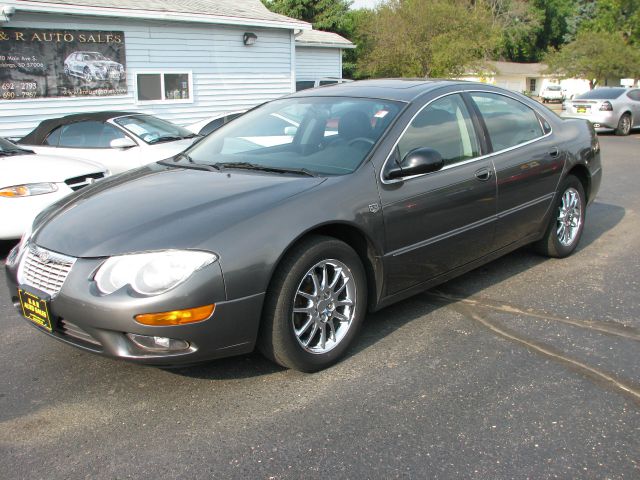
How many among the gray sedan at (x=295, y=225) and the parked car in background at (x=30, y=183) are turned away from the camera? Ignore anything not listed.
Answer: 0

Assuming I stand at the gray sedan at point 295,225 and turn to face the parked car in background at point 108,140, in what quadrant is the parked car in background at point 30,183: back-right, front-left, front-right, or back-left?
front-left

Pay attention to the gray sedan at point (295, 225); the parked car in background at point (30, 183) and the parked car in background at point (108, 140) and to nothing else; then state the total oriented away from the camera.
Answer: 0

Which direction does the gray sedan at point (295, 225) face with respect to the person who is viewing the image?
facing the viewer and to the left of the viewer

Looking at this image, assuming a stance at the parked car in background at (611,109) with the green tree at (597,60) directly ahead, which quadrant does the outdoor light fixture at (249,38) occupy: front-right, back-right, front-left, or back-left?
back-left

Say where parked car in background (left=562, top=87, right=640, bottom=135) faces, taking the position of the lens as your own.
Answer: facing away from the viewer and to the right of the viewer
